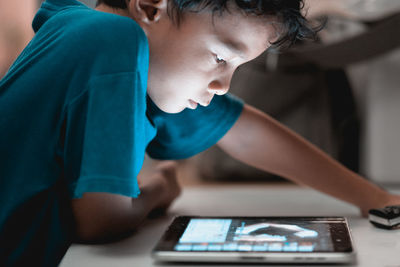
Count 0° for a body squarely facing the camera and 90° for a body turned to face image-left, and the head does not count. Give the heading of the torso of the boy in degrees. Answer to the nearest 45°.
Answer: approximately 270°

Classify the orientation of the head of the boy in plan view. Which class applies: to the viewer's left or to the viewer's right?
to the viewer's right
